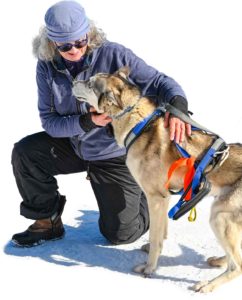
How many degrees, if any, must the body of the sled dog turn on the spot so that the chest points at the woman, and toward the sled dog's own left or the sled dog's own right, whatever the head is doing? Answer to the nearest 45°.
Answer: approximately 45° to the sled dog's own right

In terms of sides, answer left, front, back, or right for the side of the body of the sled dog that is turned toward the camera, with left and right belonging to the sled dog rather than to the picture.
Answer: left
